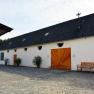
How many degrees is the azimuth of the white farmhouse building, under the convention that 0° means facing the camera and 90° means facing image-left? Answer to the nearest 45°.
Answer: approximately 45°
